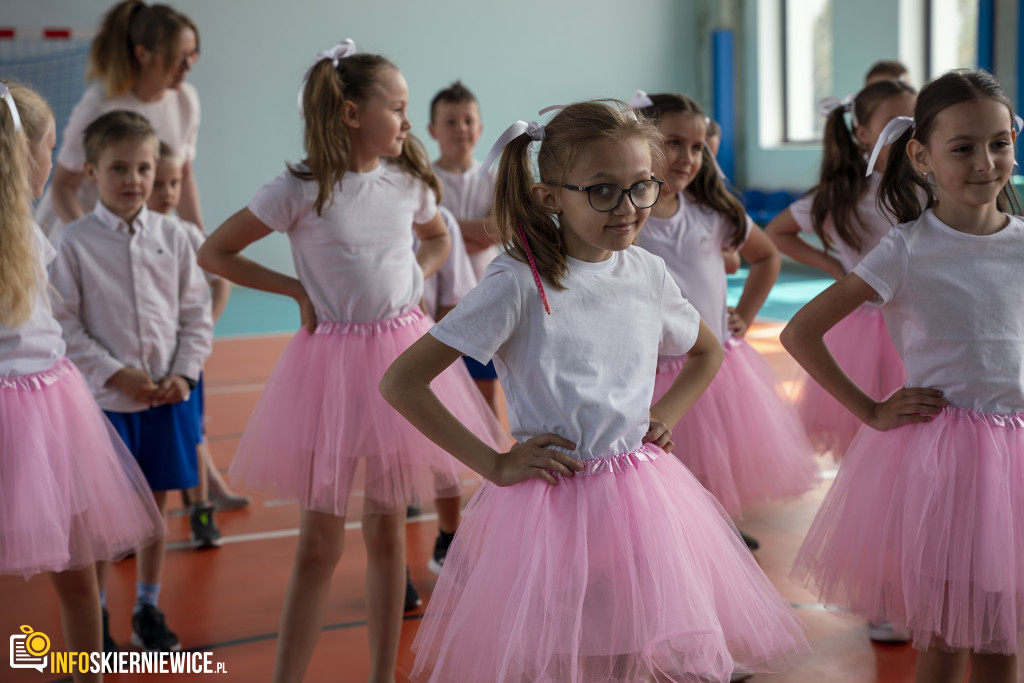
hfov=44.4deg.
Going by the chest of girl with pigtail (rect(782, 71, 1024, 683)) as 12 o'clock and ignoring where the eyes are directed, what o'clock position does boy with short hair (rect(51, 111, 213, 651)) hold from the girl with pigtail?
The boy with short hair is roughly at 5 o'clock from the girl with pigtail.

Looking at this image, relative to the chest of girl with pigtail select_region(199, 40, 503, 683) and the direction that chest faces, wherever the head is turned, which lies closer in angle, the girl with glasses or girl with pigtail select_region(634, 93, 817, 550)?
the girl with glasses

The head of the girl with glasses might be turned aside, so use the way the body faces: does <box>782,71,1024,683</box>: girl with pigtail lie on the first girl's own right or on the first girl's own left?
on the first girl's own left

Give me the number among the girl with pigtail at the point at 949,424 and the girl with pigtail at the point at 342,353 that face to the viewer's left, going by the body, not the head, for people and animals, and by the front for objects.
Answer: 0

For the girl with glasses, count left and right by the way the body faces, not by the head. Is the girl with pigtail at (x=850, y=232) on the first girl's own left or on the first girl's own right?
on the first girl's own left

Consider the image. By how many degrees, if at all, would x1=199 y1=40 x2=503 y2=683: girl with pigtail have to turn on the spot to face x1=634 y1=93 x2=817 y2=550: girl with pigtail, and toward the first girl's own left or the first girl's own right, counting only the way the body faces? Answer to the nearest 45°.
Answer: approximately 45° to the first girl's own left

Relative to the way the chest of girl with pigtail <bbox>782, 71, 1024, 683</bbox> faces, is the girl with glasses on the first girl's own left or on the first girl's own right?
on the first girl's own right

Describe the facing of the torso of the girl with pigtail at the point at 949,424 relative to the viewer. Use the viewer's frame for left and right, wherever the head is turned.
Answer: facing the viewer and to the right of the viewer
